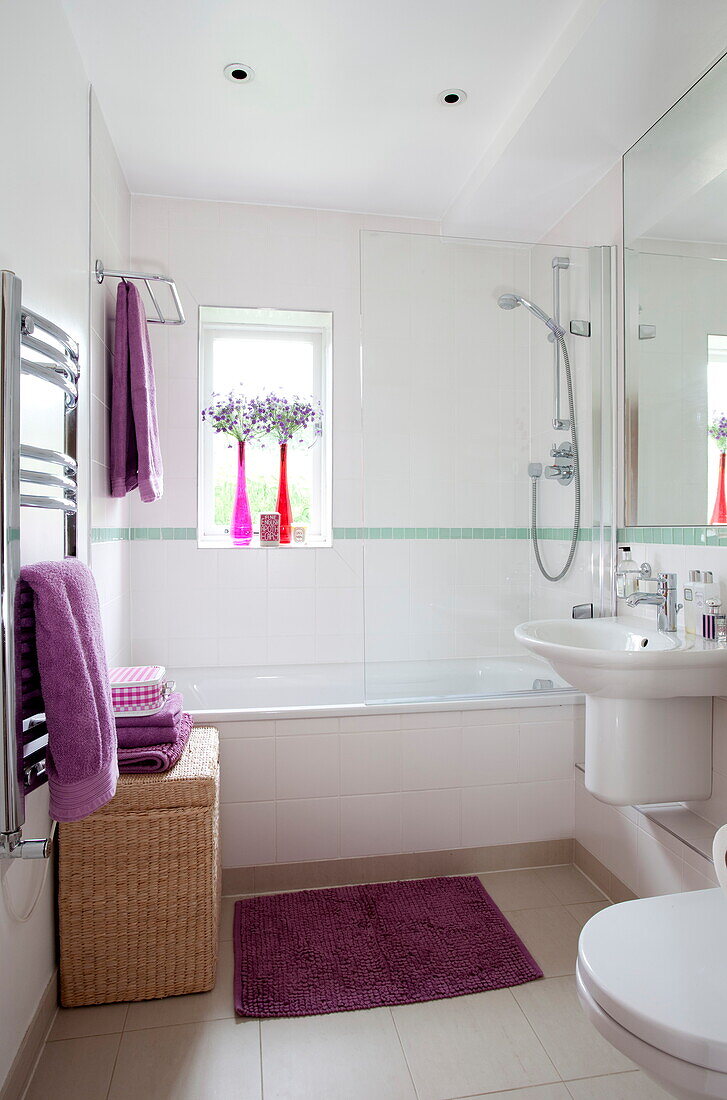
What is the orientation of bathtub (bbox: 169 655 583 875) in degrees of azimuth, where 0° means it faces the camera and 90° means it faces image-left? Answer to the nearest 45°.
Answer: approximately 0°

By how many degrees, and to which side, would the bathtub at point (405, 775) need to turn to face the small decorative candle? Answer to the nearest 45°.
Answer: approximately 135° to its right

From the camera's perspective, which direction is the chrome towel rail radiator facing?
to the viewer's right

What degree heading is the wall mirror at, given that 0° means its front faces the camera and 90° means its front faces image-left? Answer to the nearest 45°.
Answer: approximately 90°

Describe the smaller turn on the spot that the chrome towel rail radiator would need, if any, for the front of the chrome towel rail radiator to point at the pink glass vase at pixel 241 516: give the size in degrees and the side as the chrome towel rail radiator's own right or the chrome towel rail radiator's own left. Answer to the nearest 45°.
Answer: approximately 45° to the chrome towel rail radiator's own left

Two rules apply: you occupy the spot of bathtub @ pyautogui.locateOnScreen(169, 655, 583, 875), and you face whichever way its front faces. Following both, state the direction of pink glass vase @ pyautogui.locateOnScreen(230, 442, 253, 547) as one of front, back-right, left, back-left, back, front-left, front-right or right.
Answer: back-right

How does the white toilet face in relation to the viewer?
to the viewer's left

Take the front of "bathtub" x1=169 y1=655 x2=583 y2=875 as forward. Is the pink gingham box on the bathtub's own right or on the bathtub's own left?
on the bathtub's own right

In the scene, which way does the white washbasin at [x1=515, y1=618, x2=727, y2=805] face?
to the viewer's left

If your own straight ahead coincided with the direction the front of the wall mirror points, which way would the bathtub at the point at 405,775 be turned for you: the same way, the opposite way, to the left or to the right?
to the left

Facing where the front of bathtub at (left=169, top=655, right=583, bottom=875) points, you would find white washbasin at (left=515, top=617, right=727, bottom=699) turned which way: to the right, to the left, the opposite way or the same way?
to the right

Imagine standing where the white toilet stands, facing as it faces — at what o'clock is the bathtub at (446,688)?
The bathtub is roughly at 2 o'clock from the white toilet.
